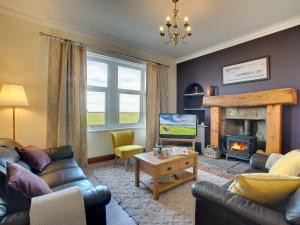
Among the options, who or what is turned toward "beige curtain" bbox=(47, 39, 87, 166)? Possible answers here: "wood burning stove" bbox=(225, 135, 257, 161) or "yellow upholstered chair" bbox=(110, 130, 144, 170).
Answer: the wood burning stove

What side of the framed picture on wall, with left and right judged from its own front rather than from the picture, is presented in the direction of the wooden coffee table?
front

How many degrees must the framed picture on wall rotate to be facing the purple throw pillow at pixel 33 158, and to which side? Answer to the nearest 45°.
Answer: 0° — it already faces it

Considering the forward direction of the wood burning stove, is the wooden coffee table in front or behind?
in front

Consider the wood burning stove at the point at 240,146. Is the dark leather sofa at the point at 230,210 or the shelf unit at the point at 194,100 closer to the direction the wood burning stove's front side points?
the dark leather sofa

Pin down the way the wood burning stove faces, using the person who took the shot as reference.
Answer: facing the viewer and to the left of the viewer

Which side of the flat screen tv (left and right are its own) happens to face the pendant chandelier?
front

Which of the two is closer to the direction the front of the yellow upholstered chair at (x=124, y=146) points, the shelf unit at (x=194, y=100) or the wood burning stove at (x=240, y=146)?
the wood burning stove

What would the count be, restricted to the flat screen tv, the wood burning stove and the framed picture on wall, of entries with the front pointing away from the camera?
0

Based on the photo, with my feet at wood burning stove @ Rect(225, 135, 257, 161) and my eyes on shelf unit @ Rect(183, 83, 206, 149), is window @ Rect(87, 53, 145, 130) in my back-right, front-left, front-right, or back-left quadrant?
front-left

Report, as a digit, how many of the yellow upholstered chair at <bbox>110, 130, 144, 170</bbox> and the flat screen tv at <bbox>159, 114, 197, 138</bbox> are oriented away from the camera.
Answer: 0

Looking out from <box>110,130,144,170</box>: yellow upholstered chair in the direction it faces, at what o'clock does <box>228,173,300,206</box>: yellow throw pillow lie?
The yellow throw pillow is roughly at 1 o'clock from the yellow upholstered chair.

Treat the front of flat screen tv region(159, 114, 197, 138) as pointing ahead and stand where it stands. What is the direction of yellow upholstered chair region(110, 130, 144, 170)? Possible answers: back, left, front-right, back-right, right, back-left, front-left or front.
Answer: front-right

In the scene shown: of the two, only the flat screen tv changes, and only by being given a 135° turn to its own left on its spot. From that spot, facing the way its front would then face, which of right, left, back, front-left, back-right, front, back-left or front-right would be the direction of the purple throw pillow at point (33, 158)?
back

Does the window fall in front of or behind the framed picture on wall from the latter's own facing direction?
in front

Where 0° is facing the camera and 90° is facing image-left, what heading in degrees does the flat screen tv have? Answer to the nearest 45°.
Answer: approximately 0°

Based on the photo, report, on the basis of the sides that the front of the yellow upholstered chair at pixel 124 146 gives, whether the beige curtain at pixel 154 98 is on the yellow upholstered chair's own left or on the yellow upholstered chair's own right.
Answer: on the yellow upholstered chair's own left

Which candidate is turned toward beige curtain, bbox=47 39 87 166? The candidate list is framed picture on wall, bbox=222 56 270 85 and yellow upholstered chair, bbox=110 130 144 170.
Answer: the framed picture on wall
